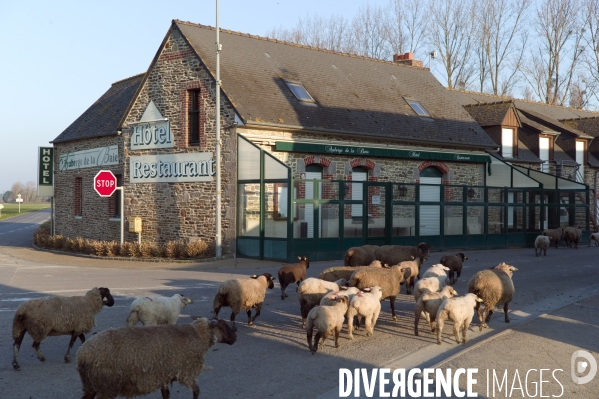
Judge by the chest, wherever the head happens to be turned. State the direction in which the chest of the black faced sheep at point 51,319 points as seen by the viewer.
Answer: to the viewer's right

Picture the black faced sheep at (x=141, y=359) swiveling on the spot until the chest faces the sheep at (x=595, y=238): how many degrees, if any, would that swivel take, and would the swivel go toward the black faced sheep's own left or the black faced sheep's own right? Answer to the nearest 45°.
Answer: approximately 45° to the black faced sheep's own left

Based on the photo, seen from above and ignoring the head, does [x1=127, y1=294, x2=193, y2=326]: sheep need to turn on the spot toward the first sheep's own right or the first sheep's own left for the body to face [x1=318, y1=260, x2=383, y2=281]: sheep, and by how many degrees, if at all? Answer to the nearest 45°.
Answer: approximately 45° to the first sheep's own left

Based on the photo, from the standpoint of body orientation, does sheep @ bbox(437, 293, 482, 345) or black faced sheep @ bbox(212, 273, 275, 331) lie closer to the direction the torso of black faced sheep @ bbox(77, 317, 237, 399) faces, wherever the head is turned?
the sheep

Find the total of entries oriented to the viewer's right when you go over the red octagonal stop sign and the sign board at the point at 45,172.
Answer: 0

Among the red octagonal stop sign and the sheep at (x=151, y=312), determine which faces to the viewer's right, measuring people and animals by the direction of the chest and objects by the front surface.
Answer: the sheep

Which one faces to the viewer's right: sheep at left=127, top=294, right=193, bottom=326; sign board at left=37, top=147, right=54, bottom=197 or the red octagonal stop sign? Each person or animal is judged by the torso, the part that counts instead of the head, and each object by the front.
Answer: the sheep

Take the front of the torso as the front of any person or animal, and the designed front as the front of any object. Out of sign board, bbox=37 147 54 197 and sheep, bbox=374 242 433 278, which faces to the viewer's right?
the sheep
